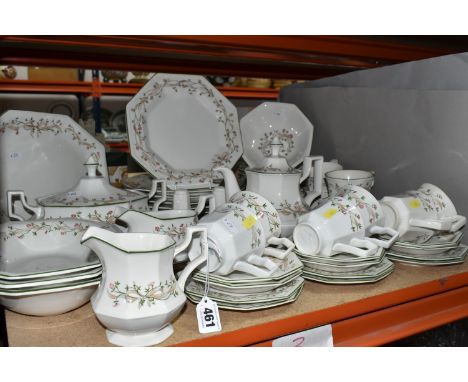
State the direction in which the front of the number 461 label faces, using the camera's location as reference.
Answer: facing the viewer

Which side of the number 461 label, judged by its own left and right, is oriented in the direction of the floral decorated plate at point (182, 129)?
back

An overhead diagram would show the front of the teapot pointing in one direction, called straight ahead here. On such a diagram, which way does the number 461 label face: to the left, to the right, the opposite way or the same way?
to the left

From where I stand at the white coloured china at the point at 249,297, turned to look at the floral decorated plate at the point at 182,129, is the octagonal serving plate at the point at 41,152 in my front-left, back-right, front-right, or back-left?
front-left

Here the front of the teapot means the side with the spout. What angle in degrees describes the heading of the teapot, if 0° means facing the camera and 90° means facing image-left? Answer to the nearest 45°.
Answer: approximately 90°

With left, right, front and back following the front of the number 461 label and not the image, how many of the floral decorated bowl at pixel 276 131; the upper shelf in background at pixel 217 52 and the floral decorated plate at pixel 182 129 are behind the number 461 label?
3

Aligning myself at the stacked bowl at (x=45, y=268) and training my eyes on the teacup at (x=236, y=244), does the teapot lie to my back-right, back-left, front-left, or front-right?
front-left

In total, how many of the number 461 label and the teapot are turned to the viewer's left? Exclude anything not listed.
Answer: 1
